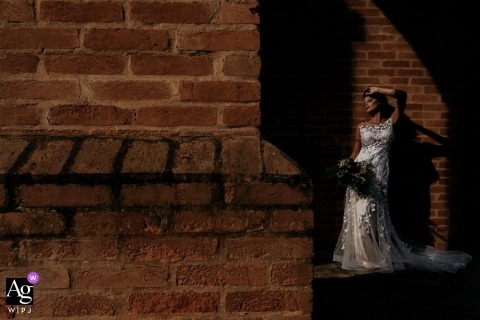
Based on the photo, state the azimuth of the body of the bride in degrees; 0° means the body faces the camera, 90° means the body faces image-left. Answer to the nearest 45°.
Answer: approximately 45°
